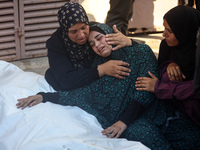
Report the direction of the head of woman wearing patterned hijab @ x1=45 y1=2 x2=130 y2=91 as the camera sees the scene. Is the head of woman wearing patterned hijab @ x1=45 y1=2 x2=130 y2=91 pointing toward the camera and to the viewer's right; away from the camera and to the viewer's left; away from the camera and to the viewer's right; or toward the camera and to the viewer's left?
toward the camera and to the viewer's right

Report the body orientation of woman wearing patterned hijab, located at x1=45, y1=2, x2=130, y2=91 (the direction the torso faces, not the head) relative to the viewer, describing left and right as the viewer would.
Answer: facing the viewer and to the right of the viewer

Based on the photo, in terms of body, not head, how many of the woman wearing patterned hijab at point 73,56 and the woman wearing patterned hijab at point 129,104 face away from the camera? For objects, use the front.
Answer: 0

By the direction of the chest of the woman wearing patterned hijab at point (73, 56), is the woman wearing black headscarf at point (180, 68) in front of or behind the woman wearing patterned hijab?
in front

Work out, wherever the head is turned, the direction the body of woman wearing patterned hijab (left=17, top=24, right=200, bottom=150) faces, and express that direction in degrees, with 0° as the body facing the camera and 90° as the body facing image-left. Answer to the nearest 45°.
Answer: approximately 45°

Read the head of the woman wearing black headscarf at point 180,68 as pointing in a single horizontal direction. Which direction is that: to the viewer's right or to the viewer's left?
to the viewer's left
